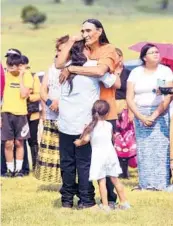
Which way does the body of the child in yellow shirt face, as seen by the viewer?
toward the camera

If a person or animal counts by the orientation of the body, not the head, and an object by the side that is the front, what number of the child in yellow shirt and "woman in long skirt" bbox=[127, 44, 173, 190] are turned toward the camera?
2

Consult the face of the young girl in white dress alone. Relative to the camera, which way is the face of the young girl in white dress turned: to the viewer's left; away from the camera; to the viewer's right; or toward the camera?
away from the camera

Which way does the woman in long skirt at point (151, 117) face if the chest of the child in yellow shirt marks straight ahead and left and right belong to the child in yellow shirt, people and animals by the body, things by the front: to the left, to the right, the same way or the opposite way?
the same way

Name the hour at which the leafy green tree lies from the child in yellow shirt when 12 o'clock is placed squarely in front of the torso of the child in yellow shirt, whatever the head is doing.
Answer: The leafy green tree is roughly at 6 o'clock from the child in yellow shirt.

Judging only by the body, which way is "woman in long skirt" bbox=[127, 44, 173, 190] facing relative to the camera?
toward the camera
